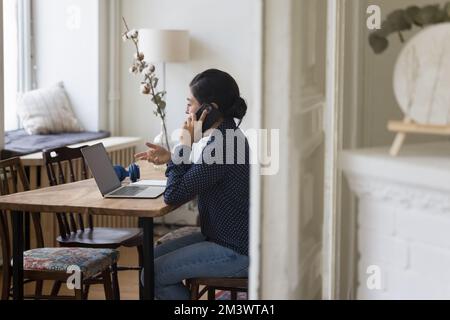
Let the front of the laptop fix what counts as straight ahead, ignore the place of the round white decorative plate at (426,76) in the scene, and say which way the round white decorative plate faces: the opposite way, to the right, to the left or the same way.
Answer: to the right

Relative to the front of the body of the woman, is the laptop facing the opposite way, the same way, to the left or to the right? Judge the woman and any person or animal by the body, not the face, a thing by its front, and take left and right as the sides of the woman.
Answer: the opposite way

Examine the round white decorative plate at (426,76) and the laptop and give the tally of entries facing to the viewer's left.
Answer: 0

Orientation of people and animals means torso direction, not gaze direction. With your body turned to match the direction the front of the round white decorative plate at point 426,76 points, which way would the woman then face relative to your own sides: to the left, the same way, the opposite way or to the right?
to the right

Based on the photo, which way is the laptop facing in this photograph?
to the viewer's right

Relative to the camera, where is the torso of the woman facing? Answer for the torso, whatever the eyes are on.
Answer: to the viewer's left

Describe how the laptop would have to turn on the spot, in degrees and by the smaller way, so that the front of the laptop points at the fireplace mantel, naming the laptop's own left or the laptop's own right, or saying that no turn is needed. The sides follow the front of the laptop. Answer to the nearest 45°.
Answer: approximately 90° to the laptop's own right

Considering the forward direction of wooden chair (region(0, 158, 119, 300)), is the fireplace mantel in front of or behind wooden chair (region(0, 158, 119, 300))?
in front

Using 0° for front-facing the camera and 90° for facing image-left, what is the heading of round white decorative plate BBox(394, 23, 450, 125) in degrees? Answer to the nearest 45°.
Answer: approximately 0°

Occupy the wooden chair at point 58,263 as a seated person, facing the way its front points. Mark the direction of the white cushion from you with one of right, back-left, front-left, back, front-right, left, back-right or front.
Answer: back-left

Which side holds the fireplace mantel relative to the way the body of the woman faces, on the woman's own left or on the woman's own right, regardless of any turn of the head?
on the woman's own left

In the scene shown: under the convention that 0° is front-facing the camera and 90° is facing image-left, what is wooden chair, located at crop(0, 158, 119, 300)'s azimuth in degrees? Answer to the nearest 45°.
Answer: approximately 315°
